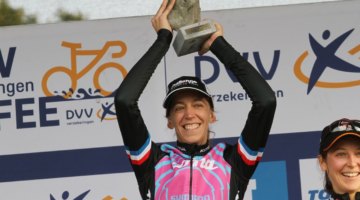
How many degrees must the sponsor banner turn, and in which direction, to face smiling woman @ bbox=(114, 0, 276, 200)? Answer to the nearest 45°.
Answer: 0° — it already faces them

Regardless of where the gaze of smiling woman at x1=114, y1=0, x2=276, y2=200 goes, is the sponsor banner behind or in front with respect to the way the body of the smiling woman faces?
behind

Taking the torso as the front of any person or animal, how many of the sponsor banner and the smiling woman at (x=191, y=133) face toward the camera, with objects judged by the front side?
2

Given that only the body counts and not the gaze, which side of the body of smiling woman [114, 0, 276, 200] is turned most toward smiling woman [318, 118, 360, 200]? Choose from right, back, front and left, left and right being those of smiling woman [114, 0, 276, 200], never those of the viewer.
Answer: left

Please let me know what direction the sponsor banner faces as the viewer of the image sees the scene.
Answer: facing the viewer

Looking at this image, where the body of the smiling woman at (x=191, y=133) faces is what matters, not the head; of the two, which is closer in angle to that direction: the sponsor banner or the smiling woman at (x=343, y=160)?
the smiling woman

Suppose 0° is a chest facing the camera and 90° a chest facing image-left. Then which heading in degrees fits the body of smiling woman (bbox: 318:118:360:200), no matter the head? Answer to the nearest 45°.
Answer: approximately 315°
